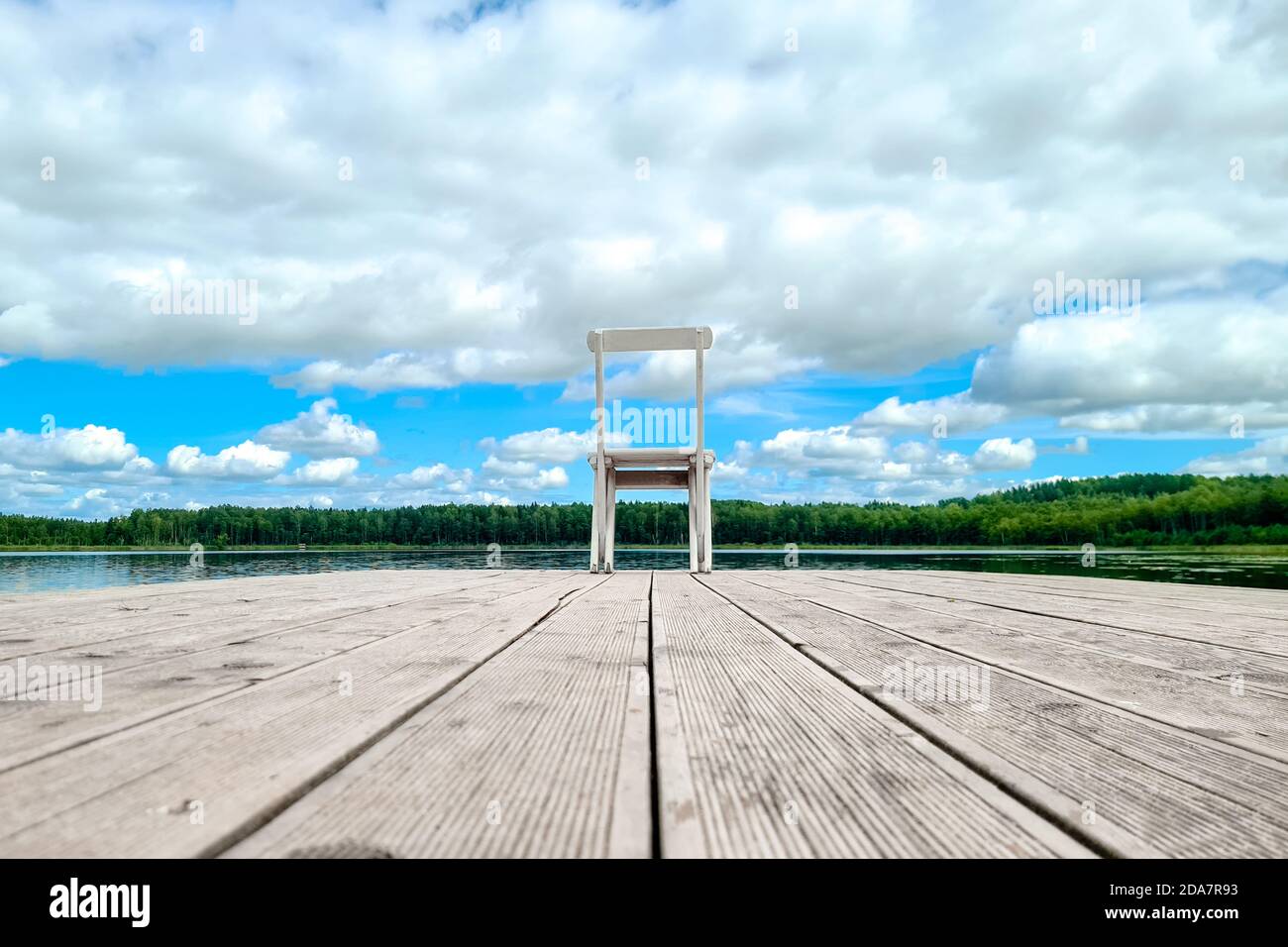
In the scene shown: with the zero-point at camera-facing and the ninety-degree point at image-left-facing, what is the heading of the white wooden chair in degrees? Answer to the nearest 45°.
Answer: approximately 180°
